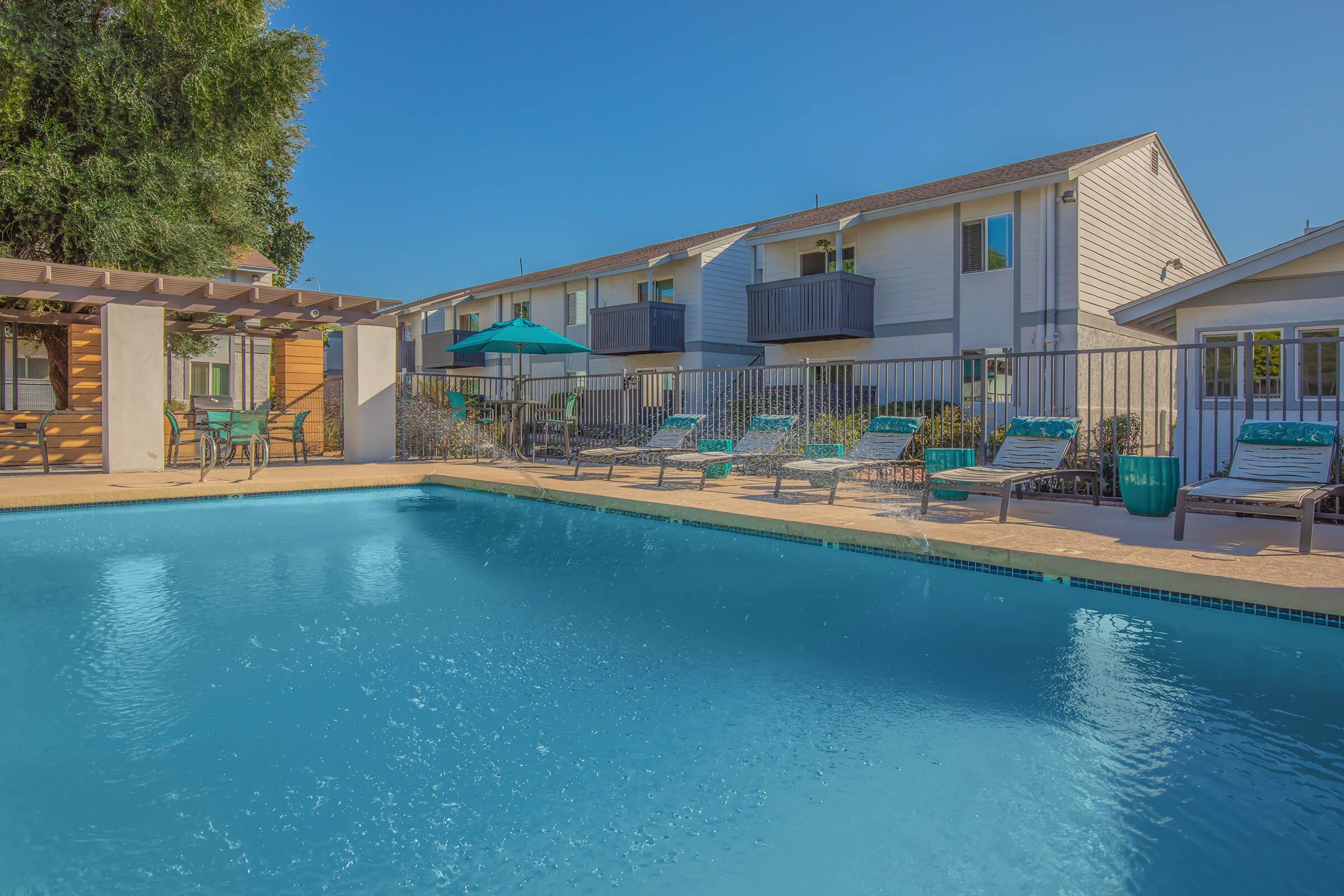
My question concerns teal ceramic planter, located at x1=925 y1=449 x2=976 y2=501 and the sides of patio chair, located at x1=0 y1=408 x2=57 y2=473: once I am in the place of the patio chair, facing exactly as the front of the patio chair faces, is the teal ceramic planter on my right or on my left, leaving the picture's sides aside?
on my left

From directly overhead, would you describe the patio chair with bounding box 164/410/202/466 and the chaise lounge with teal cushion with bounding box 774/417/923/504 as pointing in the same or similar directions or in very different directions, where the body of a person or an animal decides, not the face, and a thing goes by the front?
very different directions

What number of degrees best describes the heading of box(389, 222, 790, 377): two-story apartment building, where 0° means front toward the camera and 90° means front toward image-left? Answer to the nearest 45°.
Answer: approximately 45°

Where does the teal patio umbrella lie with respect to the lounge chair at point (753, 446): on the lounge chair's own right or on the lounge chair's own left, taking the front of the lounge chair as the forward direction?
on the lounge chair's own right

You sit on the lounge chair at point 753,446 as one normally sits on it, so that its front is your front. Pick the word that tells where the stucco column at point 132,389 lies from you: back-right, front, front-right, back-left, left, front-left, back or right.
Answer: front-right

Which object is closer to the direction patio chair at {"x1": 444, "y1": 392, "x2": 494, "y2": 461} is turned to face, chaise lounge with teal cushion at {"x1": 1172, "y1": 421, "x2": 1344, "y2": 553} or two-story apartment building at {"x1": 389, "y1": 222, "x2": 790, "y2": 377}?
the chaise lounge with teal cushion

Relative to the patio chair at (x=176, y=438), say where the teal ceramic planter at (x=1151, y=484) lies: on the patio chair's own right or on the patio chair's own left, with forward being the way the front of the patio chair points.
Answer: on the patio chair's own right

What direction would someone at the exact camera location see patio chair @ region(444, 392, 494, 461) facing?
facing the viewer and to the right of the viewer

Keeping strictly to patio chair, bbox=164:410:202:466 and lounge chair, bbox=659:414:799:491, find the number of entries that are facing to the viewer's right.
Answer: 1

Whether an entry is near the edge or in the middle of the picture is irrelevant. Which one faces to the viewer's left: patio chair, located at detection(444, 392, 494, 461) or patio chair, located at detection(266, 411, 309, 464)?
patio chair, located at detection(266, 411, 309, 464)

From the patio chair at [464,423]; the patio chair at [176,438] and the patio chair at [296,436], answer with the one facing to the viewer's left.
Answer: the patio chair at [296,436]

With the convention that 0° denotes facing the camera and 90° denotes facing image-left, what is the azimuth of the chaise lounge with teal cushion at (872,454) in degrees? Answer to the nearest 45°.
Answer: approximately 45°
